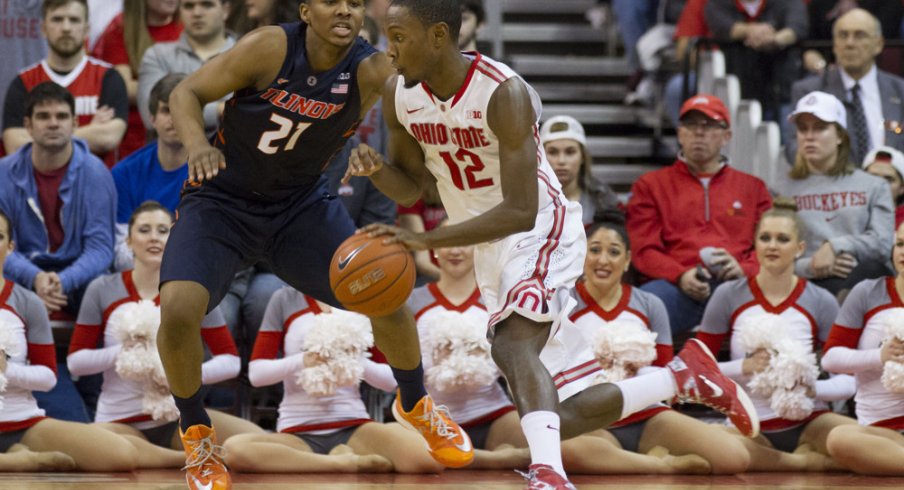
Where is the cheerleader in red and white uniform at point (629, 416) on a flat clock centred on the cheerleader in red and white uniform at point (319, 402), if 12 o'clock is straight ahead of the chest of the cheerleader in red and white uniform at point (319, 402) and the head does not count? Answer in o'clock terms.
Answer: the cheerleader in red and white uniform at point (629, 416) is roughly at 9 o'clock from the cheerleader in red and white uniform at point (319, 402).

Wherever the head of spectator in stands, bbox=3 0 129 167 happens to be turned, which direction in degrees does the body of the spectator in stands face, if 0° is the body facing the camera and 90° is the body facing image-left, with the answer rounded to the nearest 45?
approximately 0°

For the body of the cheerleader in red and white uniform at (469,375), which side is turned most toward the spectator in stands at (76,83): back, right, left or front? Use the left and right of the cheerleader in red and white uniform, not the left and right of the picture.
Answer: right

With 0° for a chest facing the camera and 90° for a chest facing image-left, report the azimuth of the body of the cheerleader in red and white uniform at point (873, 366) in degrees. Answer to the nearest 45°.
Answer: approximately 0°

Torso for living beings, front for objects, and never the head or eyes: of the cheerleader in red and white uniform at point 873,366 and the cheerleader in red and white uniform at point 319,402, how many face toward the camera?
2
